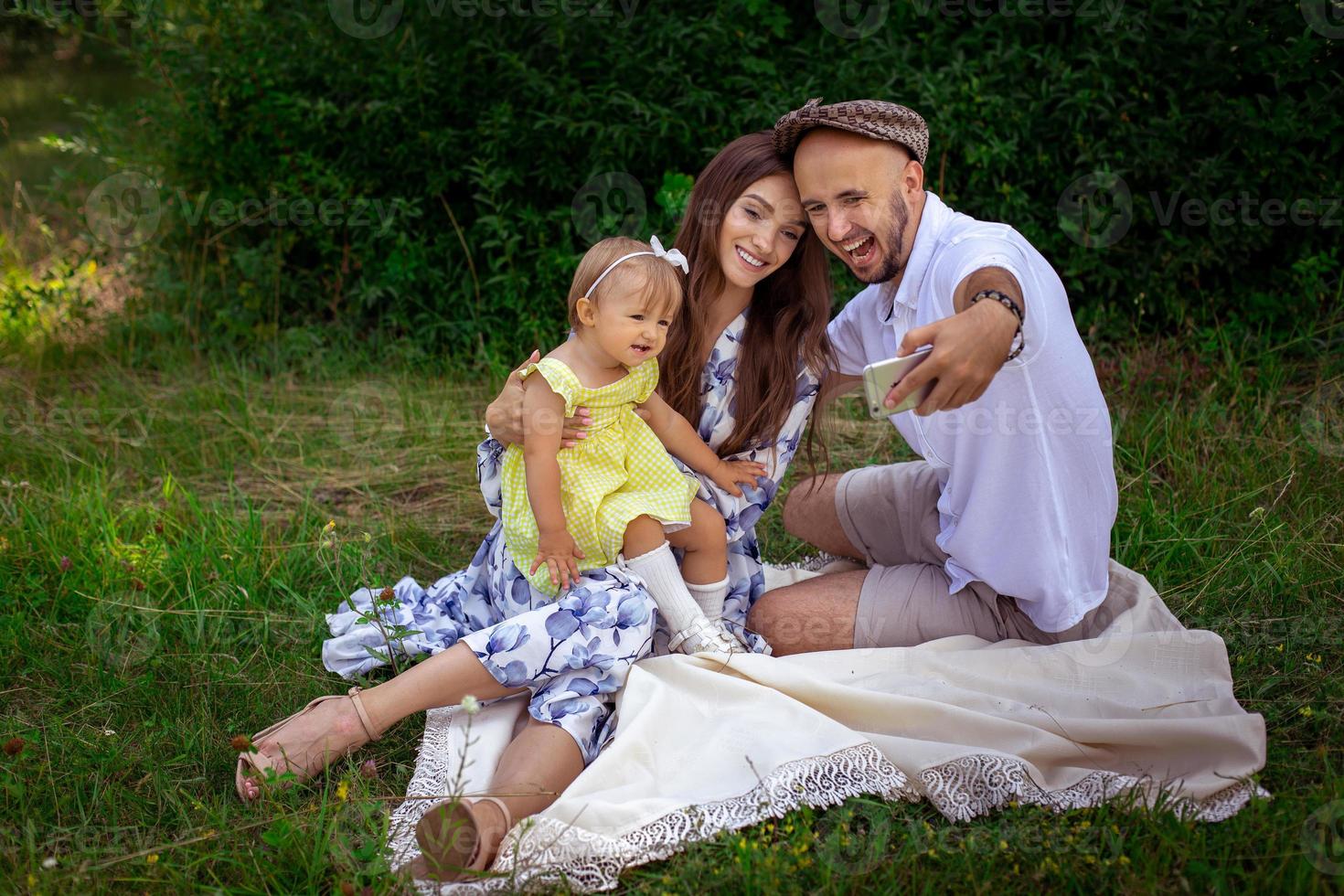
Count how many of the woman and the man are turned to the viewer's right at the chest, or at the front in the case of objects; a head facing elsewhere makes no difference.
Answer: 0

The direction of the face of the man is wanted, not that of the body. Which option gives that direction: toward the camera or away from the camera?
toward the camera

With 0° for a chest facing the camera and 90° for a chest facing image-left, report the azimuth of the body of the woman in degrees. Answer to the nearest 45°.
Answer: approximately 45°

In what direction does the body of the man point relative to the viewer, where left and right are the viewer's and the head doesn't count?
facing the viewer and to the left of the viewer
